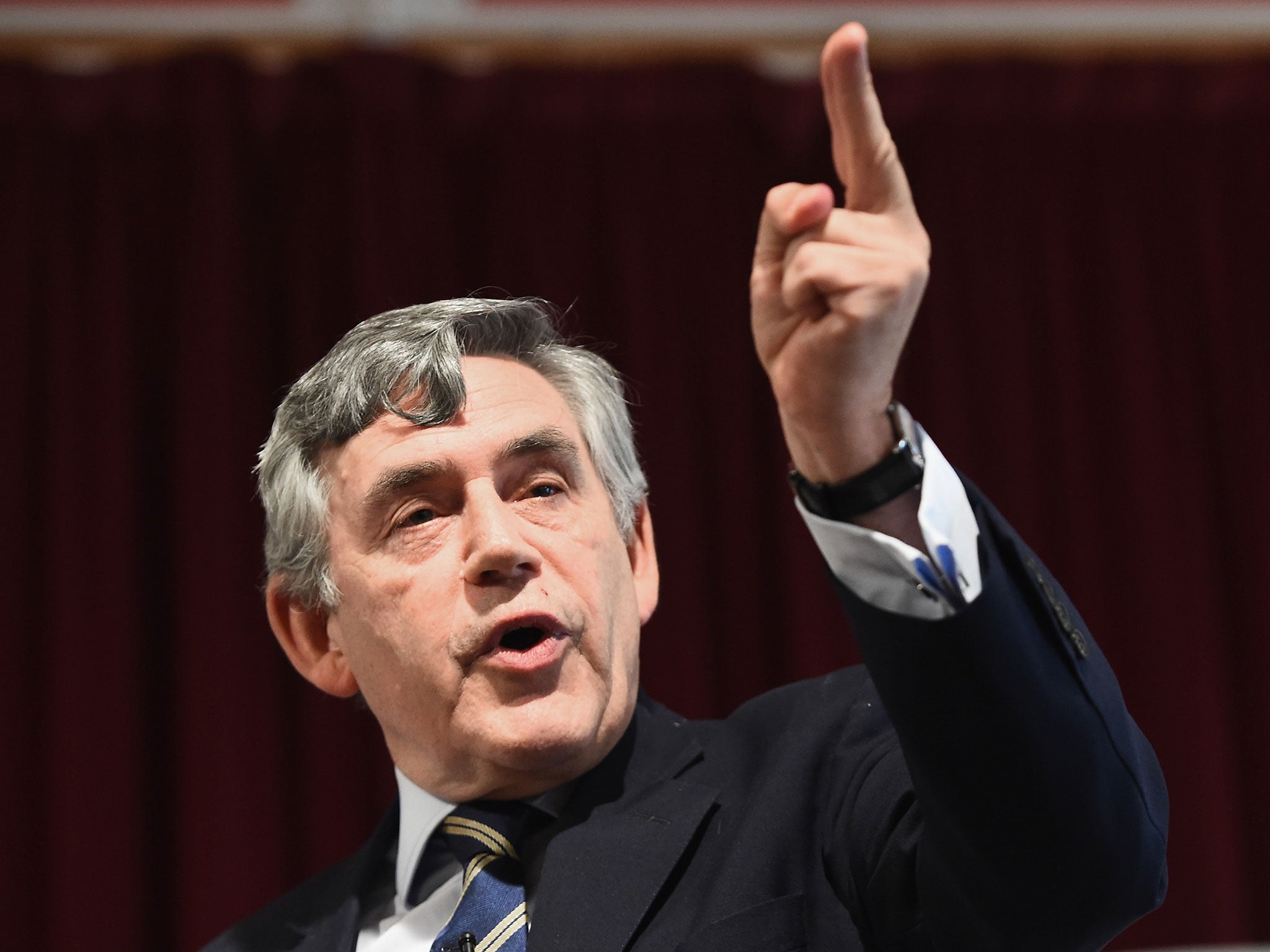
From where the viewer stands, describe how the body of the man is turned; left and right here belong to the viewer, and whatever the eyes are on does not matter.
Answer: facing the viewer

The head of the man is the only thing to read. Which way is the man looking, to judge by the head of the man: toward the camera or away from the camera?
toward the camera
